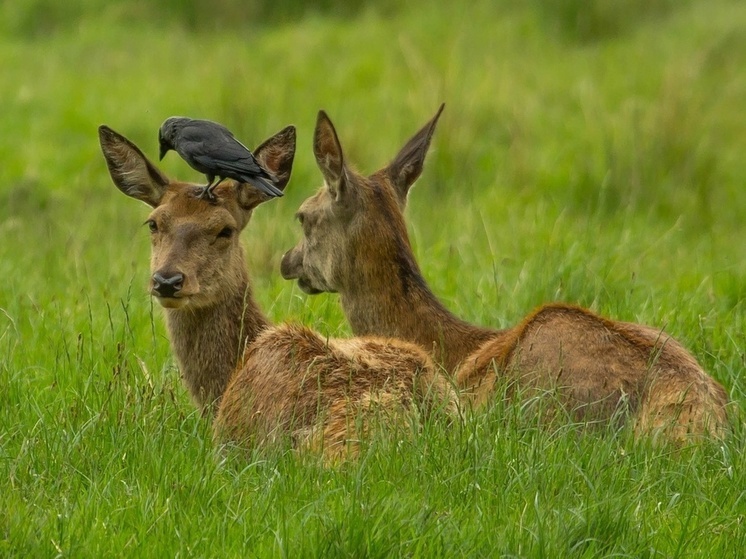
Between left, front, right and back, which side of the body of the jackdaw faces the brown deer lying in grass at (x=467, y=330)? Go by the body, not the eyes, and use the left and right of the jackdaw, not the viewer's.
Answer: back

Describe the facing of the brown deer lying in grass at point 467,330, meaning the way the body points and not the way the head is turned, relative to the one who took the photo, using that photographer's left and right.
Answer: facing away from the viewer and to the left of the viewer

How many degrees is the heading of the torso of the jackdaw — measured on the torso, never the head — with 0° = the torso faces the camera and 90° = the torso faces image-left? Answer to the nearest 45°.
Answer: approximately 90°
